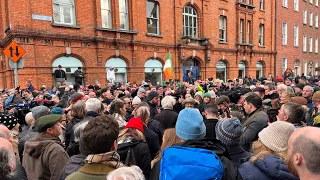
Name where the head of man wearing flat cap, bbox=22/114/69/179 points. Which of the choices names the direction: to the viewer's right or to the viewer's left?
to the viewer's right

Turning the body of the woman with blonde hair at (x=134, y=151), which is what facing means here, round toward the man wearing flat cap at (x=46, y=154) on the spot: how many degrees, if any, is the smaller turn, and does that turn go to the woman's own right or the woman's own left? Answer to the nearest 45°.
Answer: approximately 90° to the woman's own left

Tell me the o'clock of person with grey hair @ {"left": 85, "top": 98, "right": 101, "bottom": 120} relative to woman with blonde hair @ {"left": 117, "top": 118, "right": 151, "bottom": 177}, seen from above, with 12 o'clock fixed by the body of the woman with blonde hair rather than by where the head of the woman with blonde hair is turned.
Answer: The person with grey hair is roughly at 11 o'clock from the woman with blonde hair.

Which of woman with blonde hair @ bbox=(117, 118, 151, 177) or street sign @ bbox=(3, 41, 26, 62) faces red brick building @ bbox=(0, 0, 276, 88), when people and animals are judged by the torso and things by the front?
the woman with blonde hair

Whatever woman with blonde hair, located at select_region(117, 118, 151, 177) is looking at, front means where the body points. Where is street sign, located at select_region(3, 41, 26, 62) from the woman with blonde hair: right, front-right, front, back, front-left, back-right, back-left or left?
front-left

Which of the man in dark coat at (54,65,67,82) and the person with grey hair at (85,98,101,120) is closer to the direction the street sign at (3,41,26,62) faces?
the person with grey hair

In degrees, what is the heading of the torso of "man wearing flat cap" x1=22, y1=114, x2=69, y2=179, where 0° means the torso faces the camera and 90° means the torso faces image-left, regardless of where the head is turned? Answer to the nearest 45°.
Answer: approximately 225°

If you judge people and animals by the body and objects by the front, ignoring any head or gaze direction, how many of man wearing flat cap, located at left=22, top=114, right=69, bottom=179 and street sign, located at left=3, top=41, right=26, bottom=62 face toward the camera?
1

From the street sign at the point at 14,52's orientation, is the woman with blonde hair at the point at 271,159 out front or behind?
out front

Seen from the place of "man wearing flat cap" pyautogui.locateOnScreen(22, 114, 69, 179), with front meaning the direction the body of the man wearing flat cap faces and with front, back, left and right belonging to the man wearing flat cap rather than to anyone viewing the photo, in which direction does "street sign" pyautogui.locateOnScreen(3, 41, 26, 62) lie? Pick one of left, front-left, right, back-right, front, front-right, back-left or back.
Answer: front-left

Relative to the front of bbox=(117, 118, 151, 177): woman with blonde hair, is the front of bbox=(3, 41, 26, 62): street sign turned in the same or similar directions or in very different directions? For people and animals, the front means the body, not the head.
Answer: very different directions

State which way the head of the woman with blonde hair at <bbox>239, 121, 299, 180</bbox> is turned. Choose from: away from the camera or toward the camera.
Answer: away from the camera

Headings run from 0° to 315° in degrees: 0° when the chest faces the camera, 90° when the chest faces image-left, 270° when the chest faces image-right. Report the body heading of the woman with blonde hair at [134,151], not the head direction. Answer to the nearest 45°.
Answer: approximately 180°

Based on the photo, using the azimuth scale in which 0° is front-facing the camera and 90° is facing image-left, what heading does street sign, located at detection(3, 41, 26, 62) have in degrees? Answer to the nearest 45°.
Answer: approximately 0°

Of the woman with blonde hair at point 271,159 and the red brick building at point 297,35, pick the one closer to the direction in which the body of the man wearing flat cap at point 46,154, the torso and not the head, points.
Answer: the red brick building

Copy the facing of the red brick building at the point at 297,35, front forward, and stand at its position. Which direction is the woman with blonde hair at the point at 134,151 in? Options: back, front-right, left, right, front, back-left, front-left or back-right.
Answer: front-right

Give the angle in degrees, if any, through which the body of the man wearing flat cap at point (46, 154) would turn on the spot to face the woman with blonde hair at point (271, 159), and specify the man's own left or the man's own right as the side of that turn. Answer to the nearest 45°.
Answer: approximately 90° to the man's own right

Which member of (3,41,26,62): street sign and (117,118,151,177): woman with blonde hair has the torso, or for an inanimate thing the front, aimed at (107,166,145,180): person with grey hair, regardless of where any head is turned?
the street sign
